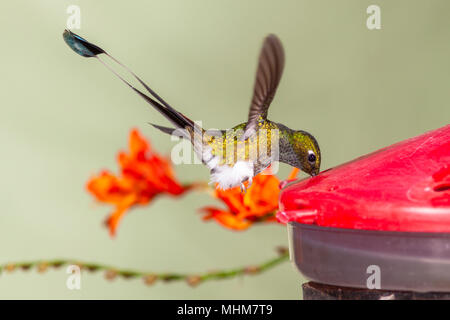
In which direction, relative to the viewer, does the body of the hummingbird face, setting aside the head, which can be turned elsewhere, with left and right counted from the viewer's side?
facing to the right of the viewer
